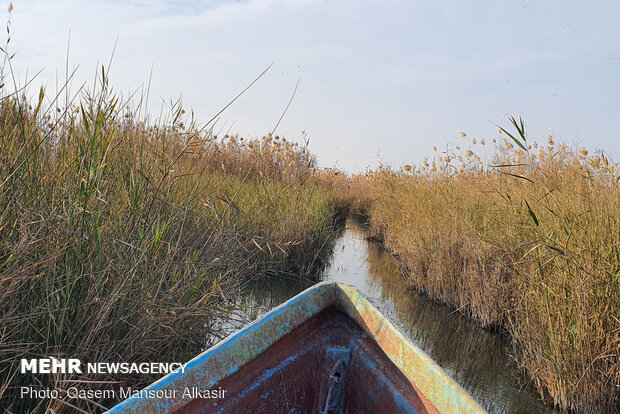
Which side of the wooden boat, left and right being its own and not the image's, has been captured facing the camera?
back
